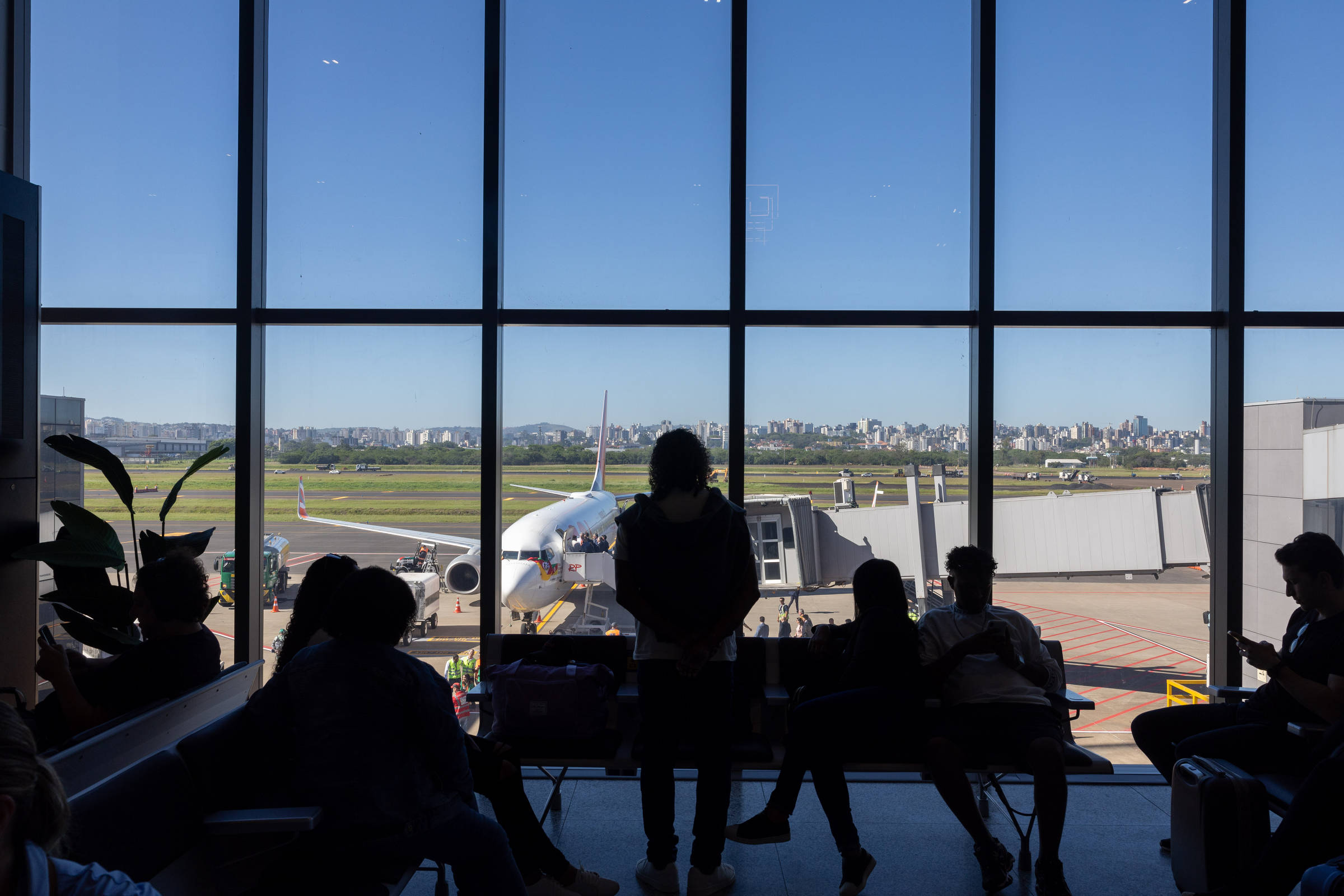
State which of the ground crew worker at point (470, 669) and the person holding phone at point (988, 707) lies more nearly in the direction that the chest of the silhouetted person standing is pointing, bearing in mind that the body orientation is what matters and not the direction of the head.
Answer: the ground crew worker

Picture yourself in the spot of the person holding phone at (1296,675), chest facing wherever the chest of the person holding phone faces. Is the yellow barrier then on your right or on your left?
on your right

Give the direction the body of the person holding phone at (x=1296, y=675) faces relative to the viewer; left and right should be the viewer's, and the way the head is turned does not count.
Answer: facing to the left of the viewer

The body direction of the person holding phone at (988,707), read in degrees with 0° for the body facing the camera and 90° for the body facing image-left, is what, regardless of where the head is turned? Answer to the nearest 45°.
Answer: approximately 0°

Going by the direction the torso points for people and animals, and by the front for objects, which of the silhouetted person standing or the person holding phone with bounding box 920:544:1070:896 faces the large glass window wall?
the silhouetted person standing

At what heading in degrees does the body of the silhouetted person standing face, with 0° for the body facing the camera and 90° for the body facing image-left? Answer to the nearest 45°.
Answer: approximately 180°

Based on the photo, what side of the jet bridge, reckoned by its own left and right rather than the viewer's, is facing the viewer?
left

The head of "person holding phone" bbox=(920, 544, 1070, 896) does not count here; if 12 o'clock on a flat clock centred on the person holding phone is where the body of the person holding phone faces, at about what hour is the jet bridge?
The jet bridge is roughly at 6 o'clock from the person holding phone.

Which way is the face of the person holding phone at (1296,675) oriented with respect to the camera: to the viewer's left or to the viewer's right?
to the viewer's left
